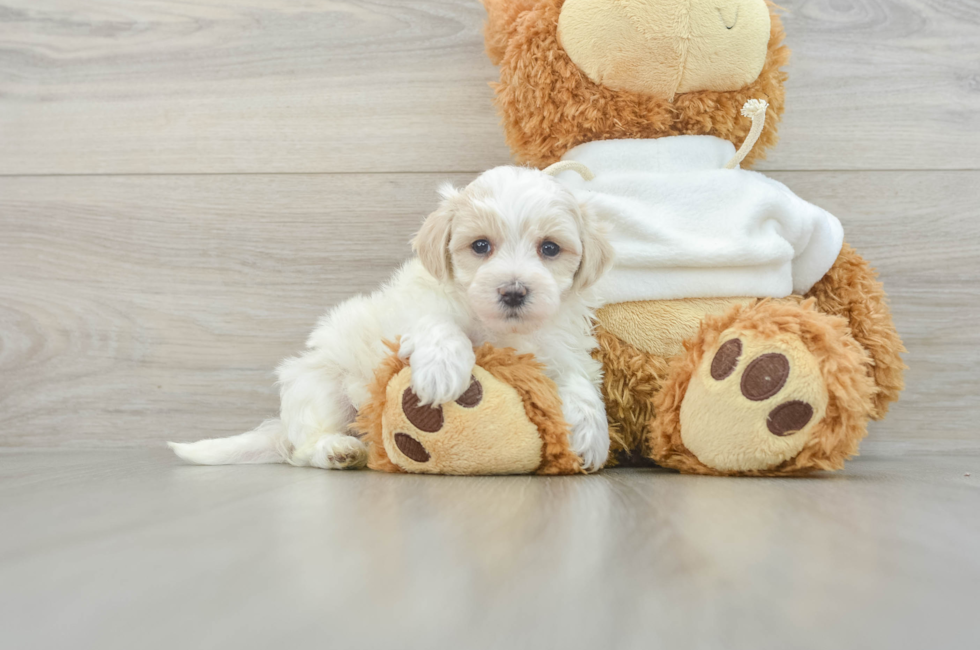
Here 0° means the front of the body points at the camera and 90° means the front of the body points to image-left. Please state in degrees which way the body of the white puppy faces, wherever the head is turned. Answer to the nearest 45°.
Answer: approximately 315°

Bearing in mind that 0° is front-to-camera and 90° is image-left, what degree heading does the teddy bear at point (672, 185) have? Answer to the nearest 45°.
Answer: approximately 0°
